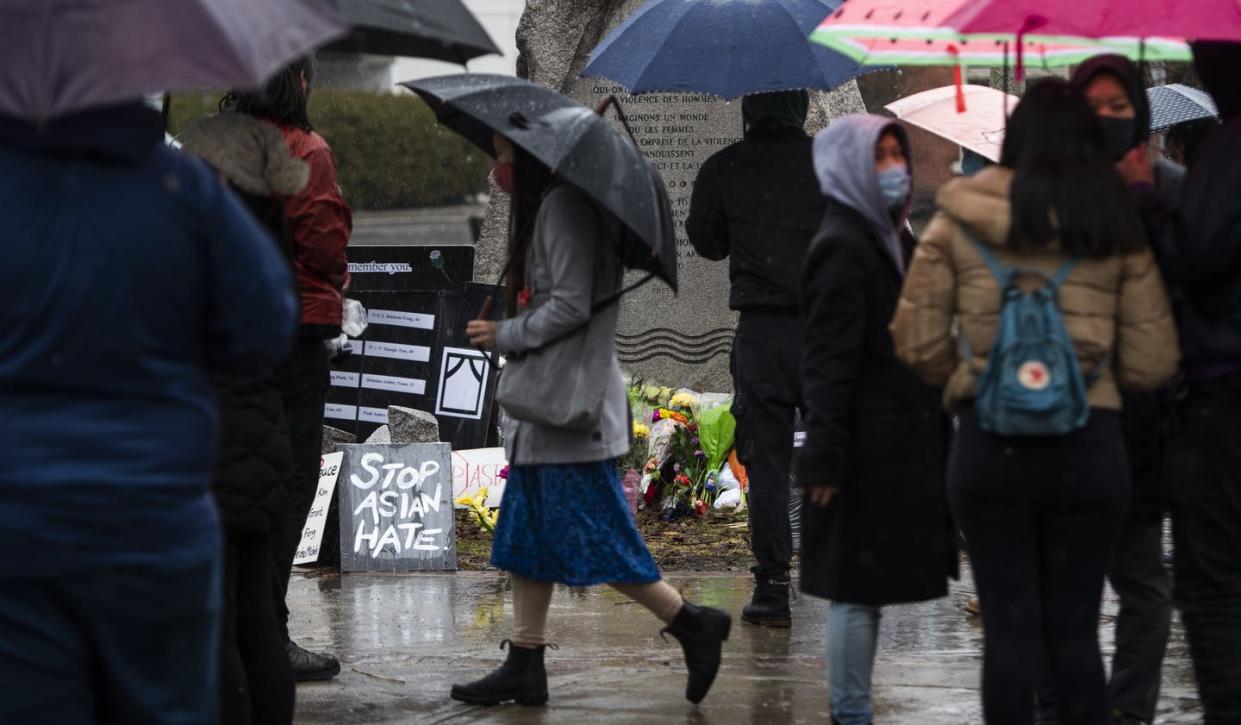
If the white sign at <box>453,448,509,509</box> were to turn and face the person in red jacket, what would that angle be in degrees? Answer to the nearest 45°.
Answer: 0° — it already faces them

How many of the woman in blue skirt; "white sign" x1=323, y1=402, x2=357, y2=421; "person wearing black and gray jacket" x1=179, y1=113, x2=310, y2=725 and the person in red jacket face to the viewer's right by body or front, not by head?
1

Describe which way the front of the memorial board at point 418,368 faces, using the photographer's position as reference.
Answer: facing the viewer

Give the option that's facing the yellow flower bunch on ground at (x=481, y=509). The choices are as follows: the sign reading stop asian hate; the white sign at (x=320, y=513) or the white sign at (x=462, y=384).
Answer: the white sign at (x=462, y=384)

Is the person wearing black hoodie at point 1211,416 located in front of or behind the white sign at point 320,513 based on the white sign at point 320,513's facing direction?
in front

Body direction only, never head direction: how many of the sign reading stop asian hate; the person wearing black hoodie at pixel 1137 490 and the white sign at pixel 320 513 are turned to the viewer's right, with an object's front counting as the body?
0

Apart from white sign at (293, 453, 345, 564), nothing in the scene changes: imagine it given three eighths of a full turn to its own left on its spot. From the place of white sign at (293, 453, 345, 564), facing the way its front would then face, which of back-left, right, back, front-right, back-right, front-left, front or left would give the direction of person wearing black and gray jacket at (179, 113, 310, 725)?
back-right

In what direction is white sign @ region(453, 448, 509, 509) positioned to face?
toward the camera

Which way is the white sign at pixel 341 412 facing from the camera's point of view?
toward the camera

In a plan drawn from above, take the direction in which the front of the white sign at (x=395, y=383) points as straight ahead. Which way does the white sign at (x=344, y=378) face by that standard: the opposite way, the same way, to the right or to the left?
the same way

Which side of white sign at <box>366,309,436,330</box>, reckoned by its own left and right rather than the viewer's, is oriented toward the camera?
front

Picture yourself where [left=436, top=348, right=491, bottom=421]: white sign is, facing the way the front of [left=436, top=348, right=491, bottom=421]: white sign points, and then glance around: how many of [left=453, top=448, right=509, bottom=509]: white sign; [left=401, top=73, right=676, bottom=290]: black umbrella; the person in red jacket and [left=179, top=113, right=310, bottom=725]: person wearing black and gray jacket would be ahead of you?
4

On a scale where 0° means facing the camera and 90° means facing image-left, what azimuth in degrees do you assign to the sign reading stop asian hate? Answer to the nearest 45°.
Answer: approximately 0°

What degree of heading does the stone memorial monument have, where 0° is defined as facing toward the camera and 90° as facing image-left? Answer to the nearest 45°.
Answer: approximately 0°

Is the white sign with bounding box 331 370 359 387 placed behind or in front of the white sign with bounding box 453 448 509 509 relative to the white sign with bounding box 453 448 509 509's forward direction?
behind
